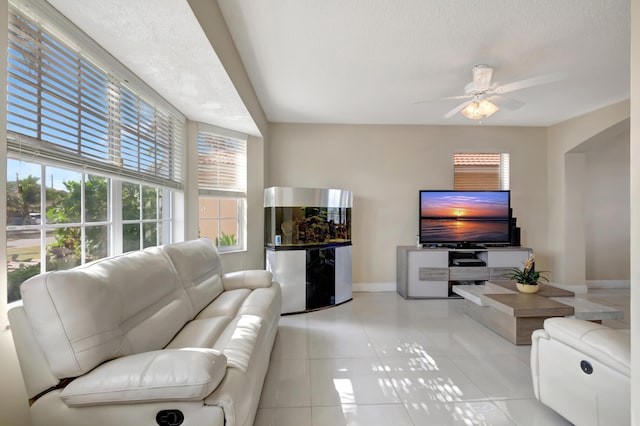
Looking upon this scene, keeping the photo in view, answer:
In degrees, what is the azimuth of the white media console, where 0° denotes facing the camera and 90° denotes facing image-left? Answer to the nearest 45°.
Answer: approximately 0°

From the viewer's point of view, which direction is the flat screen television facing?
toward the camera

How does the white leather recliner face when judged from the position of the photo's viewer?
facing away from the viewer and to the left of the viewer

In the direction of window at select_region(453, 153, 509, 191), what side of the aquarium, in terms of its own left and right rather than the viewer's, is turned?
left

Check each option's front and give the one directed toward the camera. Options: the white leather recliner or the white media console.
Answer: the white media console

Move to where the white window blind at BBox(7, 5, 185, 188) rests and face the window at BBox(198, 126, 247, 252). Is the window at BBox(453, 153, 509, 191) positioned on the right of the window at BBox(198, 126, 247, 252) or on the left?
right

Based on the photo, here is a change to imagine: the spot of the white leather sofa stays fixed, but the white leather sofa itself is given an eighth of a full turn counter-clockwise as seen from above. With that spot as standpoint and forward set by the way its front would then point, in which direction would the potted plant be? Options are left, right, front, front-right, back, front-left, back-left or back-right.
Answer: front

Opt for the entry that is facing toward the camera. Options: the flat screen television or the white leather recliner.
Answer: the flat screen television

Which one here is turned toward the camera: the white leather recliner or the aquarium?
the aquarium

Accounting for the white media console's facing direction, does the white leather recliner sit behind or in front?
in front

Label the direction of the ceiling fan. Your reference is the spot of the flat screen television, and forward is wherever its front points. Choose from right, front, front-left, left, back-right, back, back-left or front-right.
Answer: front

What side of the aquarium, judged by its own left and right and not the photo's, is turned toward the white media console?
left

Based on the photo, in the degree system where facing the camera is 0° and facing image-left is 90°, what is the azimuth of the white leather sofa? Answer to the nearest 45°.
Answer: approximately 315°
